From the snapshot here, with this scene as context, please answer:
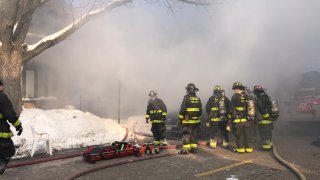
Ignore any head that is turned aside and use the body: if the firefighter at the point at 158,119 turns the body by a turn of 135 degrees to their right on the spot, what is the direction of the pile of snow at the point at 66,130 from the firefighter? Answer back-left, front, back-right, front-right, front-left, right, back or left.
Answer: left

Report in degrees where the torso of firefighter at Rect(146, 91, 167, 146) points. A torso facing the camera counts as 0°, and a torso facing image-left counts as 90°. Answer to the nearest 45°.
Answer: approximately 45°

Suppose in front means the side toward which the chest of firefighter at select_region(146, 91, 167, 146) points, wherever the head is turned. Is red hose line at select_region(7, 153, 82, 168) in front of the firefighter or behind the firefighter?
in front

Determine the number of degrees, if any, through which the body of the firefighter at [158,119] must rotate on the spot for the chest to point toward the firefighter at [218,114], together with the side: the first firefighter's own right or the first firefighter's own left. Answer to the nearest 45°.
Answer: approximately 135° to the first firefighter's own left

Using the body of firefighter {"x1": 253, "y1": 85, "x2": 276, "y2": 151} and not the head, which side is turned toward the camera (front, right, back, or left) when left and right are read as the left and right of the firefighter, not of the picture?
left

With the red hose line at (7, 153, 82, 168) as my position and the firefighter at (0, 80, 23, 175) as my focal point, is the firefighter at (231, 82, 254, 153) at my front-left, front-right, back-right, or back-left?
back-left

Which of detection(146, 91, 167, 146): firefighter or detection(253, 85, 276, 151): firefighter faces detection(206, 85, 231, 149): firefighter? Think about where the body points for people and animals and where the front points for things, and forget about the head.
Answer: detection(253, 85, 276, 151): firefighter

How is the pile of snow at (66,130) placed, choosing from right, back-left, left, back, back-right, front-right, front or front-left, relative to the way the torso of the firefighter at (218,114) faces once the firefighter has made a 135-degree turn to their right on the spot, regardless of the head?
back-right

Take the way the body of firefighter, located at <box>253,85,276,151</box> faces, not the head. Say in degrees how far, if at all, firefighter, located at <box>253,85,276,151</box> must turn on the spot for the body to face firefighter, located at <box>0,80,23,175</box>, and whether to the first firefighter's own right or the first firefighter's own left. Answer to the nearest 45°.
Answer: approximately 45° to the first firefighter's own left

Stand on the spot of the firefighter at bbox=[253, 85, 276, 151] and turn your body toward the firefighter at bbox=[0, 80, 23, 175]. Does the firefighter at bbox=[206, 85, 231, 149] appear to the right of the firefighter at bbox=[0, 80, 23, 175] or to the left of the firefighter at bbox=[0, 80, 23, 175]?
right

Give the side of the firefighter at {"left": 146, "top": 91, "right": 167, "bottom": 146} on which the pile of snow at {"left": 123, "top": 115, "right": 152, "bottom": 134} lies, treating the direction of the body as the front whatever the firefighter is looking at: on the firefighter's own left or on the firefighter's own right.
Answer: on the firefighter's own right
